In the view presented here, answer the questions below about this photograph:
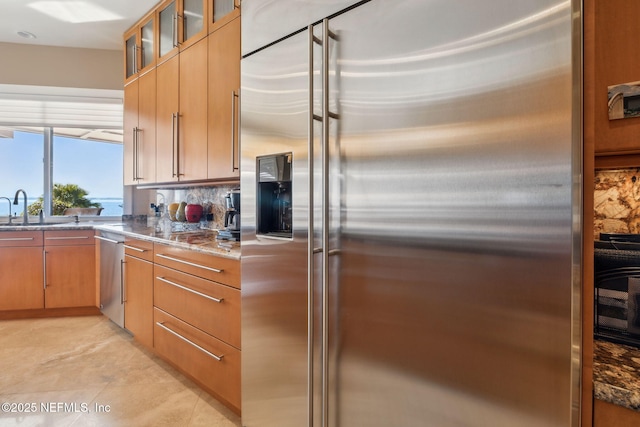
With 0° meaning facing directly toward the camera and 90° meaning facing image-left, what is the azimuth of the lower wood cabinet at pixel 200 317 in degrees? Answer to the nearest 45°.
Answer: approximately 45°

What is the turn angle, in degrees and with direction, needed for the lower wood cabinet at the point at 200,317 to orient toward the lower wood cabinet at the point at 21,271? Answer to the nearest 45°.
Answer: approximately 90° to its right

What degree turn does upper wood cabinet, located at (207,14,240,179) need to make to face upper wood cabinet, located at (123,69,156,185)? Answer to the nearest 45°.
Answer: approximately 90° to its right

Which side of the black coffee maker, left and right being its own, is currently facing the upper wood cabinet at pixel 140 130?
right
